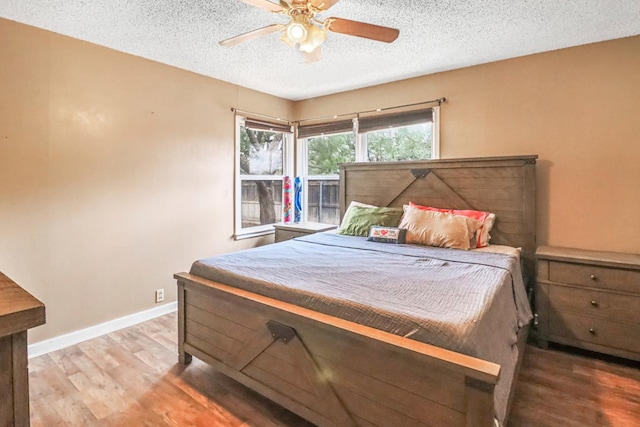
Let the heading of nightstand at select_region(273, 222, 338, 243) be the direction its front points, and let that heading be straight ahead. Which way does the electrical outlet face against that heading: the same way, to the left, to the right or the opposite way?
to the left

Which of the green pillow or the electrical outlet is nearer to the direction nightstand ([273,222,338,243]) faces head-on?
the electrical outlet

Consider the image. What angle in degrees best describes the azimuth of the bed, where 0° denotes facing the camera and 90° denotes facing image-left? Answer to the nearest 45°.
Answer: approximately 45°

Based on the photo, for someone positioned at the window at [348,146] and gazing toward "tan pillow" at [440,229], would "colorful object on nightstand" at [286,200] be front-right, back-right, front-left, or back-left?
back-right

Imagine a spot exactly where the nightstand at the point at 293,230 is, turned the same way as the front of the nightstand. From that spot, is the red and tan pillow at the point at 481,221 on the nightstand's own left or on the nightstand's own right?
on the nightstand's own left

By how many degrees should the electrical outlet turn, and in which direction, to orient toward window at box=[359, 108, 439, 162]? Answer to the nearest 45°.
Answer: approximately 45° to its left

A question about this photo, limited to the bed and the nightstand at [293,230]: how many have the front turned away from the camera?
0

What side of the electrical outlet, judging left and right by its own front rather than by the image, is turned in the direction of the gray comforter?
front

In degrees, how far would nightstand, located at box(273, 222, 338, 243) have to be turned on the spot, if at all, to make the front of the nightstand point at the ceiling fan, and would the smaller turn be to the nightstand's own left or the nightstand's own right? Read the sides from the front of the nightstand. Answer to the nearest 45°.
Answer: approximately 45° to the nightstand's own left

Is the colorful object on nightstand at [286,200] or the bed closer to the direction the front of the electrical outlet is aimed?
the bed

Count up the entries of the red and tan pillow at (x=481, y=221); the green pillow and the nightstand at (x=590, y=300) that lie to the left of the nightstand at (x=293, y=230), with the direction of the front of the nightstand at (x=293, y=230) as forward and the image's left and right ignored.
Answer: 3

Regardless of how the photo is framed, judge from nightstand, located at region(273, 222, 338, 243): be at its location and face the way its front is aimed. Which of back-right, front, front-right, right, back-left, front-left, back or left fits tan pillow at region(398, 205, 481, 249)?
left

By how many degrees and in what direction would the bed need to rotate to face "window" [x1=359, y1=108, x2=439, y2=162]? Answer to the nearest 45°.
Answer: approximately 135° to its right

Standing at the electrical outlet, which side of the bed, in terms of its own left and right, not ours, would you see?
right

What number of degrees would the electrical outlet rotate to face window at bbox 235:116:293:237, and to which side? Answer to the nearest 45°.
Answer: approximately 90° to its left

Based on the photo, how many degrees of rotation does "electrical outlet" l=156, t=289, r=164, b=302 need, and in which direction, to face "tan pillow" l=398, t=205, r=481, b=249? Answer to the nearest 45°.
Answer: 0° — it already faces it
